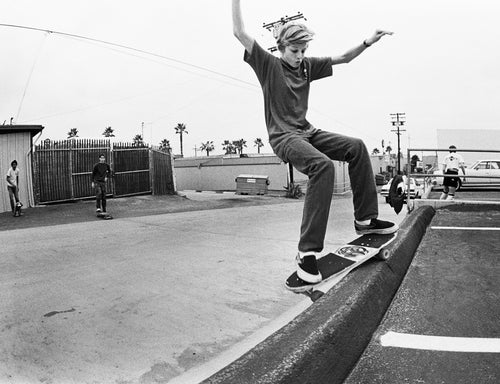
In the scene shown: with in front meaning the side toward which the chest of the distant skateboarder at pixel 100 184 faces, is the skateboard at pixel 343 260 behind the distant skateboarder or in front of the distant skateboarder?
in front

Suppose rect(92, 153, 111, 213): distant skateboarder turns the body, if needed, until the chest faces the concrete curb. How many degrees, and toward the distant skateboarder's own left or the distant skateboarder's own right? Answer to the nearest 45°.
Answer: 0° — they already face it

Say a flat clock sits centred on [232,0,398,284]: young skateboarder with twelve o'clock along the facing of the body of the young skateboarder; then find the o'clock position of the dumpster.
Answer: The dumpster is roughly at 7 o'clock from the young skateboarder.

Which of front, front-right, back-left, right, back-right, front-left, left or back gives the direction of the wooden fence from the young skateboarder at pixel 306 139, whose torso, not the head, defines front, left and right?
back

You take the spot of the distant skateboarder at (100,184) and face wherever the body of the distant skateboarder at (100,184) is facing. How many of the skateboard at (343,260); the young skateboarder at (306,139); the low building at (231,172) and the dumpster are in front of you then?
2

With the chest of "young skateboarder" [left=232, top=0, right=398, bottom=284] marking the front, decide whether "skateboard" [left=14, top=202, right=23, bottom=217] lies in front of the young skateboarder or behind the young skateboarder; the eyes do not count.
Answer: behind

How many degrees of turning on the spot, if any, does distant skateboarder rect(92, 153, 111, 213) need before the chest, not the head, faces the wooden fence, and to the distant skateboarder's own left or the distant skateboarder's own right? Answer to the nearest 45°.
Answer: approximately 180°

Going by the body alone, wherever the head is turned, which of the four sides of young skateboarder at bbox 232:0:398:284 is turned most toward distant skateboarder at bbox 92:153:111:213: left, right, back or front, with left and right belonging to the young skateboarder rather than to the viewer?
back

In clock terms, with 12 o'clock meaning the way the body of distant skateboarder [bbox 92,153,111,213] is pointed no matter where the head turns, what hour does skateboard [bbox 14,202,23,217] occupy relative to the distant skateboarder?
The skateboard is roughly at 4 o'clock from the distant skateboarder.

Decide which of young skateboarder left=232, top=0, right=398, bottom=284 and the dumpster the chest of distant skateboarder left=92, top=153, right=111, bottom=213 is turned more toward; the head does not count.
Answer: the young skateboarder
